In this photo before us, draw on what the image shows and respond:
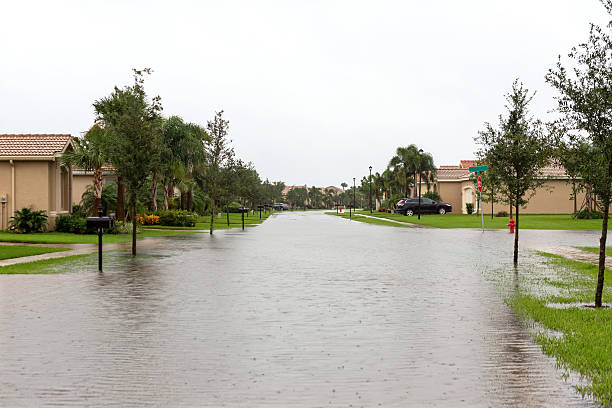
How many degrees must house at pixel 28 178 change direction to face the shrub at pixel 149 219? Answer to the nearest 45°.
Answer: approximately 45° to its left

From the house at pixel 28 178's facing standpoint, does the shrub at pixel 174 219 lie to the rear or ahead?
ahead

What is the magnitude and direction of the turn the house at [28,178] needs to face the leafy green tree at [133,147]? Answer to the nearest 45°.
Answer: approximately 90° to its right

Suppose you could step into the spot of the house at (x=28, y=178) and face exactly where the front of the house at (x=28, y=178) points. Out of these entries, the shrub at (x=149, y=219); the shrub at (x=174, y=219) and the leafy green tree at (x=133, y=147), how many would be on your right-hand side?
1

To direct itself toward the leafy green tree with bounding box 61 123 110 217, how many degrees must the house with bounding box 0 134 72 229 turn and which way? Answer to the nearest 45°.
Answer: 0° — it already faces it

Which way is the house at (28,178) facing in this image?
to the viewer's right

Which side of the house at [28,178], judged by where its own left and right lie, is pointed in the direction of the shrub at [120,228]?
front
